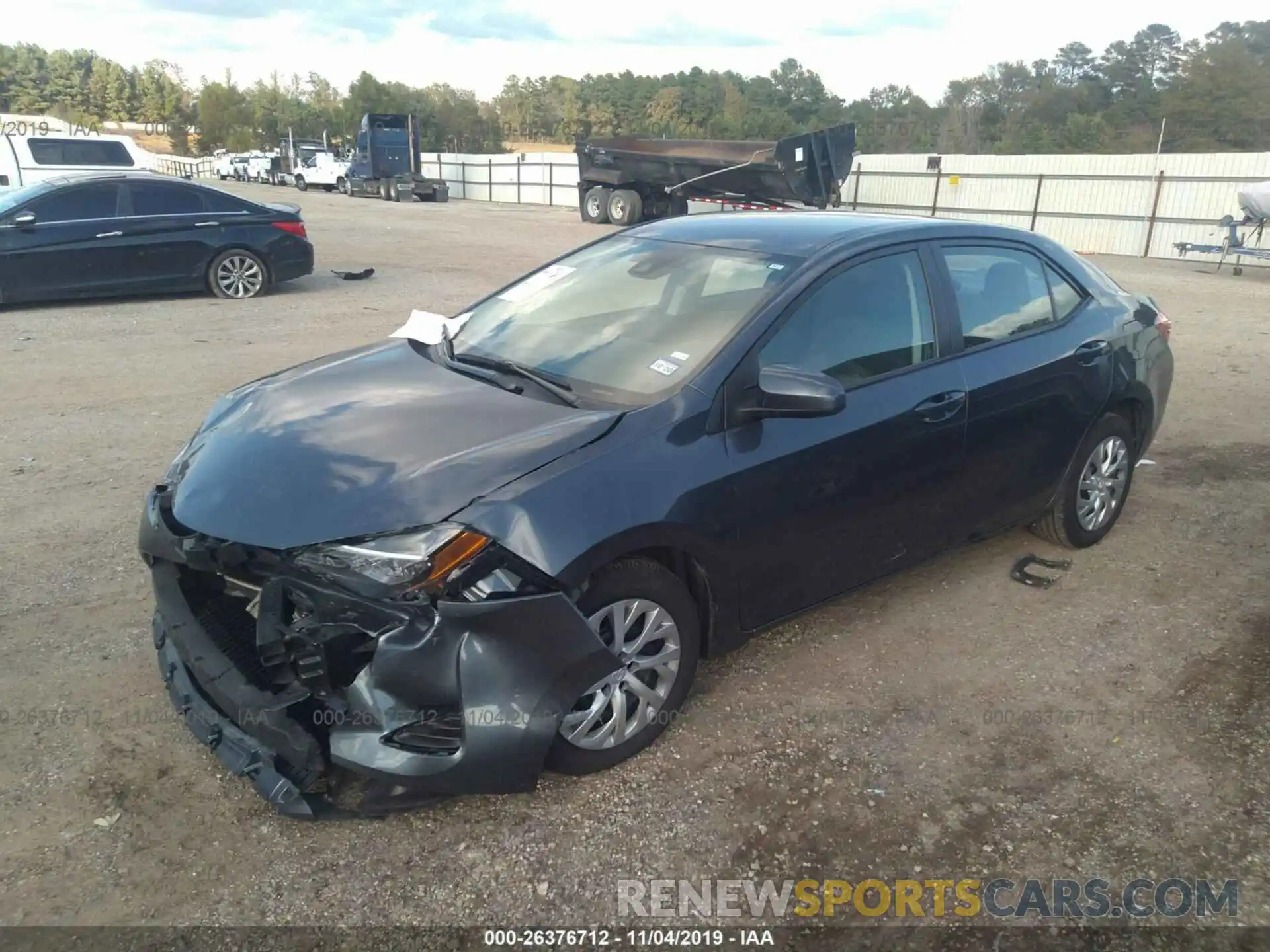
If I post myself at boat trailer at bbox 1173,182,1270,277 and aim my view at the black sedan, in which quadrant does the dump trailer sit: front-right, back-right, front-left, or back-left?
front-right

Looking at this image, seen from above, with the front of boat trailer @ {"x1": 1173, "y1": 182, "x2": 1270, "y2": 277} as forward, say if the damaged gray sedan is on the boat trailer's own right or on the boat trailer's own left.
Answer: on the boat trailer's own left

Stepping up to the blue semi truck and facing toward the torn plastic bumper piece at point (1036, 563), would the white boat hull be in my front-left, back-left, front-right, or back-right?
front-left

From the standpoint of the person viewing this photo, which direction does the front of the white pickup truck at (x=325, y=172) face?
facing to the left of the viewer

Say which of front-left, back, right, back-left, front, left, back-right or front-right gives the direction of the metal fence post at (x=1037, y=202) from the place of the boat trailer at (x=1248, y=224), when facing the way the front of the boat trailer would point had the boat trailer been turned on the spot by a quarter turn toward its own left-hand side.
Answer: back-right

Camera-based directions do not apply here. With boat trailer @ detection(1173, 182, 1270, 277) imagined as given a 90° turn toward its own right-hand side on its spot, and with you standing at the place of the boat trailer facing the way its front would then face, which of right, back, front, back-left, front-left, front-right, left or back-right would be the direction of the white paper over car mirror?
back

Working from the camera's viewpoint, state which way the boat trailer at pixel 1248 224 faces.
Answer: facing to the left of the viewer

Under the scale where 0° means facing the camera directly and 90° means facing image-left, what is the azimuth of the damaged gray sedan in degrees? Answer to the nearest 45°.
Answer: approximately 45°

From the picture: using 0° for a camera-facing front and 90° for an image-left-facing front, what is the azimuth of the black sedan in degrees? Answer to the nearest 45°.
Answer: approximately 90°

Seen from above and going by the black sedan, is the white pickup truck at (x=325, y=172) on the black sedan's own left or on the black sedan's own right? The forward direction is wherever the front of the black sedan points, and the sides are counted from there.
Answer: on the black sedan's own right

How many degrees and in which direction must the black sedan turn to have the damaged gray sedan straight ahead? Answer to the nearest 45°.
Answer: approximately 90° to its left

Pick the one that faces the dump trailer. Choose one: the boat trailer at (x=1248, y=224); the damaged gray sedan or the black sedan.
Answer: the boat trailer

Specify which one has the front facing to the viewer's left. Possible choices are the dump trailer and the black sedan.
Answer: the black sedan

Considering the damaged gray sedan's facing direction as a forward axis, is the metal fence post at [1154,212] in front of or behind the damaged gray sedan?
behind

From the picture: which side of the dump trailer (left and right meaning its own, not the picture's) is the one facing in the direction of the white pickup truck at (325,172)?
back

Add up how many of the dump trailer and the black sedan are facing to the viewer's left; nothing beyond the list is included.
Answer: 1

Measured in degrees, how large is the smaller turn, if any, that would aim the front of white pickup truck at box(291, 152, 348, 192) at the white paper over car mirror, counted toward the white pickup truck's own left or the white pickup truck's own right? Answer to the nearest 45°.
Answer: approximately 90° to the white pickup truck's own left
